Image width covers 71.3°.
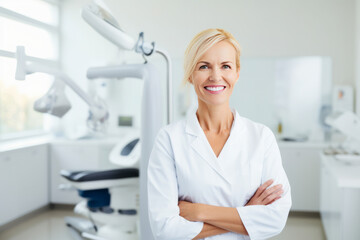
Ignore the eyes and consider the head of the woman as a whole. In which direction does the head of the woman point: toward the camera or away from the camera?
toward the camera

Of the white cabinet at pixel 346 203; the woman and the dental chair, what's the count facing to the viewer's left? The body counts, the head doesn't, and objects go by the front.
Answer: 2

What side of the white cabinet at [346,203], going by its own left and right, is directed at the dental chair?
front

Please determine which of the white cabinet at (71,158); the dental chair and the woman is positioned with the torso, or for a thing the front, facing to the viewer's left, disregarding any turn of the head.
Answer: the dental chair

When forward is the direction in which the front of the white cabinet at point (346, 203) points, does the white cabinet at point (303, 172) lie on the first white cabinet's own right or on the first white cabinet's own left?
on the first white cabinet's own right

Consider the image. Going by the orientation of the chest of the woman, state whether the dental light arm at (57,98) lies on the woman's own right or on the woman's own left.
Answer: on the woman's own right

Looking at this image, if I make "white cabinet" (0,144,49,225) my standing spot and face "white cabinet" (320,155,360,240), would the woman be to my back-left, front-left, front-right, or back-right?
front-right

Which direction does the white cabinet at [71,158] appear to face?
toward the camera

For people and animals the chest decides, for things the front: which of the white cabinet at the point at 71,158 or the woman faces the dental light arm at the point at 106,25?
the white cabinet

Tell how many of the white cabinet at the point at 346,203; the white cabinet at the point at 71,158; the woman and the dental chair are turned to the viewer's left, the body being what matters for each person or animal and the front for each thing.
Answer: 2

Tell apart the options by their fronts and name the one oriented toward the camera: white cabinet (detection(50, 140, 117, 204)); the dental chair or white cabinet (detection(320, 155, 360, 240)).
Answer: white cabinet (detection(50, 140, 117, 204))

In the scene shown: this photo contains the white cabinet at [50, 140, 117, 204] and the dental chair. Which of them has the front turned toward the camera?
the white cabinet

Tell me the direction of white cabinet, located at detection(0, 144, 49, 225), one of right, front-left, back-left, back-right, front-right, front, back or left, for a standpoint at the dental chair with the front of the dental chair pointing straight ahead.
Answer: front-right

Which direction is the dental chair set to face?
to the viewer's left

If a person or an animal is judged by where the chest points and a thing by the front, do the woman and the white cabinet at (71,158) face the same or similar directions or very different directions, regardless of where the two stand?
same or similar directions

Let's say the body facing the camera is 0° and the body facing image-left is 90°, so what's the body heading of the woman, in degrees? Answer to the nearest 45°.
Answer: approximately 0°

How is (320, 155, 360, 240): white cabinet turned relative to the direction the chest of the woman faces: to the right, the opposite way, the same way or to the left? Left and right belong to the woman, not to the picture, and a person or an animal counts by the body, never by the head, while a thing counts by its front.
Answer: to the right

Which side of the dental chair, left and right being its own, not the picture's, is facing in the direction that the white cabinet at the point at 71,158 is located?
right

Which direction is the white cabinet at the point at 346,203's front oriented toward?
to the viewer's left
